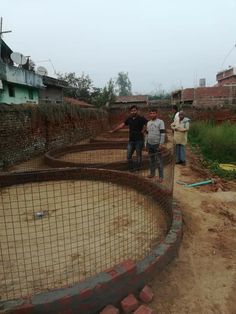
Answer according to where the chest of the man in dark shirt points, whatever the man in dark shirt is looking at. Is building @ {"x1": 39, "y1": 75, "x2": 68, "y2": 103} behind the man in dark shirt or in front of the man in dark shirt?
behind

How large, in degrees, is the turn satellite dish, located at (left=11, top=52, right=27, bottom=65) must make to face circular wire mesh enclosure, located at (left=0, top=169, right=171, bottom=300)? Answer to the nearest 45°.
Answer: approximately 45° to its right

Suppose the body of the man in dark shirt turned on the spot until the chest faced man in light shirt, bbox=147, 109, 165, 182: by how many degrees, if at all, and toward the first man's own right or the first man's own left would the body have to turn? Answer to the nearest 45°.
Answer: approximately 45° to the first man's own left

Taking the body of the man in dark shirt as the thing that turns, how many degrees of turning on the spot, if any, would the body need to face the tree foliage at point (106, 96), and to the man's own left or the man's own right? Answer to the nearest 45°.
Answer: approximately 180°

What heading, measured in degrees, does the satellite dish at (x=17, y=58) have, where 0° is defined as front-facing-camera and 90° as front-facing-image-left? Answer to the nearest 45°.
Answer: approximately 315°

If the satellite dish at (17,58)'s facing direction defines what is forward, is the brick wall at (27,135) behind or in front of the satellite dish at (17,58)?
in front

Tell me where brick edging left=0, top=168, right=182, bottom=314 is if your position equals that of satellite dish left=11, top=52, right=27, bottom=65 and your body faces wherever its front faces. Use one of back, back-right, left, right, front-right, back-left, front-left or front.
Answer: front-right

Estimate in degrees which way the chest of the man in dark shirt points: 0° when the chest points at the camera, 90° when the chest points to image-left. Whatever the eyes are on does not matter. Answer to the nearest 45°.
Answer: approximately 0°

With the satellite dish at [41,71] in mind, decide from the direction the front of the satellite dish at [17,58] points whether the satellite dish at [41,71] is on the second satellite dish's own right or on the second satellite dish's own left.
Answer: on the second satellite dish's own left

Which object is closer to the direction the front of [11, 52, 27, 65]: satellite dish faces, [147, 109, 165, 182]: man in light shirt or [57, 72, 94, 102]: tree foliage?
the man in light shirt

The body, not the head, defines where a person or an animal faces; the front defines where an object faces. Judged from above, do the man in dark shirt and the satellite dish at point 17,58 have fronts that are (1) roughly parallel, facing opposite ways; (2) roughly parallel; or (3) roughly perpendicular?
roughly parallel

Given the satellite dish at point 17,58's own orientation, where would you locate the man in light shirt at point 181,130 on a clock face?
The man in light shirt is roughly at 1 o'clock from the satellite dish.
